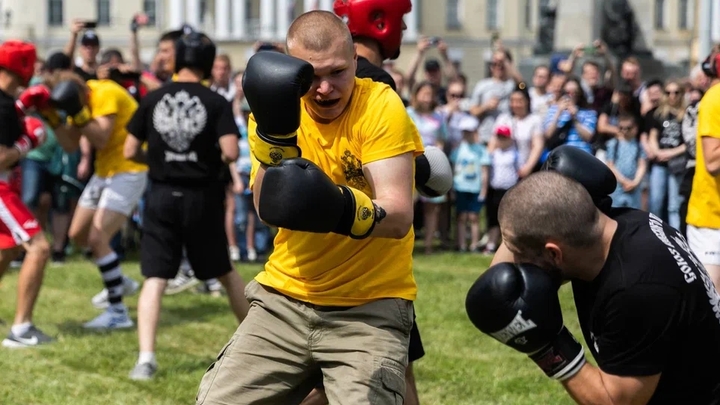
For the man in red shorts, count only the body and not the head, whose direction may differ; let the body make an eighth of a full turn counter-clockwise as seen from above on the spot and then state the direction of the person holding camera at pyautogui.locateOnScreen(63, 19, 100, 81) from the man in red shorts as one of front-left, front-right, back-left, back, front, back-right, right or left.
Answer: front-left

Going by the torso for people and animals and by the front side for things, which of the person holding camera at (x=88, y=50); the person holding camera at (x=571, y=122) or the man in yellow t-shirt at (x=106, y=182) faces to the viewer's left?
the man in yellow t-shirt

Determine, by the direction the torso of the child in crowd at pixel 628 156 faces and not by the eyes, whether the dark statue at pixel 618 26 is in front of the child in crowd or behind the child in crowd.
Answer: behind

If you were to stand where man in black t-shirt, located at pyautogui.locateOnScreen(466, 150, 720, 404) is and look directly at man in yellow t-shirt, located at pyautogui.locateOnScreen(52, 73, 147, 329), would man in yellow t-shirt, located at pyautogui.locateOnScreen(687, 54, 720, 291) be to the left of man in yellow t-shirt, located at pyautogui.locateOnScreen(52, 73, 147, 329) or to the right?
right

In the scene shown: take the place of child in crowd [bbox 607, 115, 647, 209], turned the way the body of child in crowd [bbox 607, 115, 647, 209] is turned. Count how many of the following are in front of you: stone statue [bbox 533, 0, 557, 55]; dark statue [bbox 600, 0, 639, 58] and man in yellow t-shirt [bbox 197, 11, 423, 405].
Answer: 1

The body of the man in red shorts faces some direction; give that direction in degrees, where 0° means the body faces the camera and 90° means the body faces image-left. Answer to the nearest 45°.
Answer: approximately 270°

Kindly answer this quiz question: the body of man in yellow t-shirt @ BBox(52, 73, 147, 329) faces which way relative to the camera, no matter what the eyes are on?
to the viewer's left

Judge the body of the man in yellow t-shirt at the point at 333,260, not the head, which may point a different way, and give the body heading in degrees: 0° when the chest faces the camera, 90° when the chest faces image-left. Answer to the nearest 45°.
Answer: approximately 0°

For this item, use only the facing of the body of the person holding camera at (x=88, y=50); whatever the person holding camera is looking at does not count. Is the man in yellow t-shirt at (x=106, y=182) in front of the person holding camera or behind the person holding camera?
in front

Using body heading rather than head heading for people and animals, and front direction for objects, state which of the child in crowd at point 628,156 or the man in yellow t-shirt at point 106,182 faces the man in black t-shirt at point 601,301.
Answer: the child in crowd

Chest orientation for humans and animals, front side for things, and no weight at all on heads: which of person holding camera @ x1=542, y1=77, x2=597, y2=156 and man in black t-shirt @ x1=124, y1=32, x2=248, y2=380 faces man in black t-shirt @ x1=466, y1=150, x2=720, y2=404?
the person holding camera

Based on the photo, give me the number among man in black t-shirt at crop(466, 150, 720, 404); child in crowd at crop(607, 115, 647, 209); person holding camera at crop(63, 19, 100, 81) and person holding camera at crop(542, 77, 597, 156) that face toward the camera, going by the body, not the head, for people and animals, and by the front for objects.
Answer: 3

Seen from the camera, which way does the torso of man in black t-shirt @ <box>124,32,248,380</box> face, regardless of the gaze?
away from the camera

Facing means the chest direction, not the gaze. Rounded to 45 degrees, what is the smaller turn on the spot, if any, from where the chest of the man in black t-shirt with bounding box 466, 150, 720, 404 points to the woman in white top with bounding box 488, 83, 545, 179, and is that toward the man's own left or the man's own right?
approximately 90° to the man's own right
